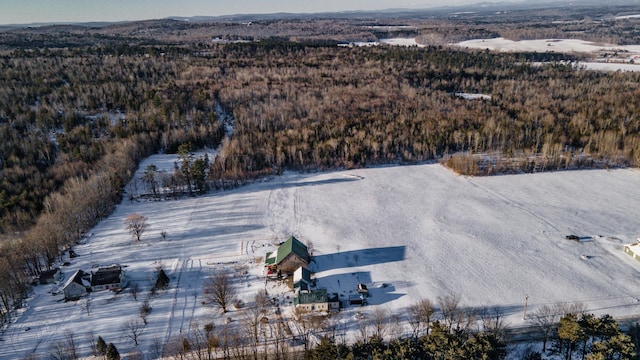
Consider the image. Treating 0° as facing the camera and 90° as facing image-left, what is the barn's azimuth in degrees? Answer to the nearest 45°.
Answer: approximately 0°

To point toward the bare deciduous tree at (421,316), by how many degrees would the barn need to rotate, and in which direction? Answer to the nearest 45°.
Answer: approximately 45° to its left

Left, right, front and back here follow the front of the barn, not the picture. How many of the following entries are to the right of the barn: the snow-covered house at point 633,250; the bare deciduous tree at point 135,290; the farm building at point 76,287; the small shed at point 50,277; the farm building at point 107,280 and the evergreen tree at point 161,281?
5

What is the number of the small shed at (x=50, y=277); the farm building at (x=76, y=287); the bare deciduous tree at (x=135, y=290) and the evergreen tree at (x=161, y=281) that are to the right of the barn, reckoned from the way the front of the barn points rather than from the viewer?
4

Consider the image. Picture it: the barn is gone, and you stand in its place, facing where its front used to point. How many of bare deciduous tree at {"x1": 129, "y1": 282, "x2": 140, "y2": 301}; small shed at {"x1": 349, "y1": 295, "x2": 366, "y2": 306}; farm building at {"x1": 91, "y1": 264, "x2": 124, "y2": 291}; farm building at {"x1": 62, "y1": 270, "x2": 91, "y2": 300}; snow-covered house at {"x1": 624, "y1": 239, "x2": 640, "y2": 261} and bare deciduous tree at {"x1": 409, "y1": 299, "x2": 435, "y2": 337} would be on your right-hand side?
3

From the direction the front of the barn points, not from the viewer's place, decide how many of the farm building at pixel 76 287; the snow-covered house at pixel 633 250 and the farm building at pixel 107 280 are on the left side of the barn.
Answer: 1

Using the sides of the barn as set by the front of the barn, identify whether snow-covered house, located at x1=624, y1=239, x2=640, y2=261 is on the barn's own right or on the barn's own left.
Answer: on the barn's own left

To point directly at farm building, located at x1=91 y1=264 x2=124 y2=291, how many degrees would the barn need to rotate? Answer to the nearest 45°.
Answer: approximately 90° to its right

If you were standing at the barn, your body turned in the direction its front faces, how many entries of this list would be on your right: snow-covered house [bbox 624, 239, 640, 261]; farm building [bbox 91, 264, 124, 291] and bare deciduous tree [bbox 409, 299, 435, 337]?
1

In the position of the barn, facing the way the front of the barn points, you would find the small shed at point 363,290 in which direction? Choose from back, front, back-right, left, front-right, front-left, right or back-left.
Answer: front-left

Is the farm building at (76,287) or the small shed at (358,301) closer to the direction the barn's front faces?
the small shed

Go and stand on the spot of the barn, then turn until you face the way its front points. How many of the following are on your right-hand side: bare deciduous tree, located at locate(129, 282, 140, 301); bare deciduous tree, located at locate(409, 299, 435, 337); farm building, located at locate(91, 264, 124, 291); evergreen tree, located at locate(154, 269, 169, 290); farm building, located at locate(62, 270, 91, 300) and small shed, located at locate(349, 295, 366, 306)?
4

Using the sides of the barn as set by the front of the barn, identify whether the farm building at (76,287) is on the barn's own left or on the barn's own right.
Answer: on the barn's own right

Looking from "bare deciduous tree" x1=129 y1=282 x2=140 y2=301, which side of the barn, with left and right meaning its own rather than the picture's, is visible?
right
